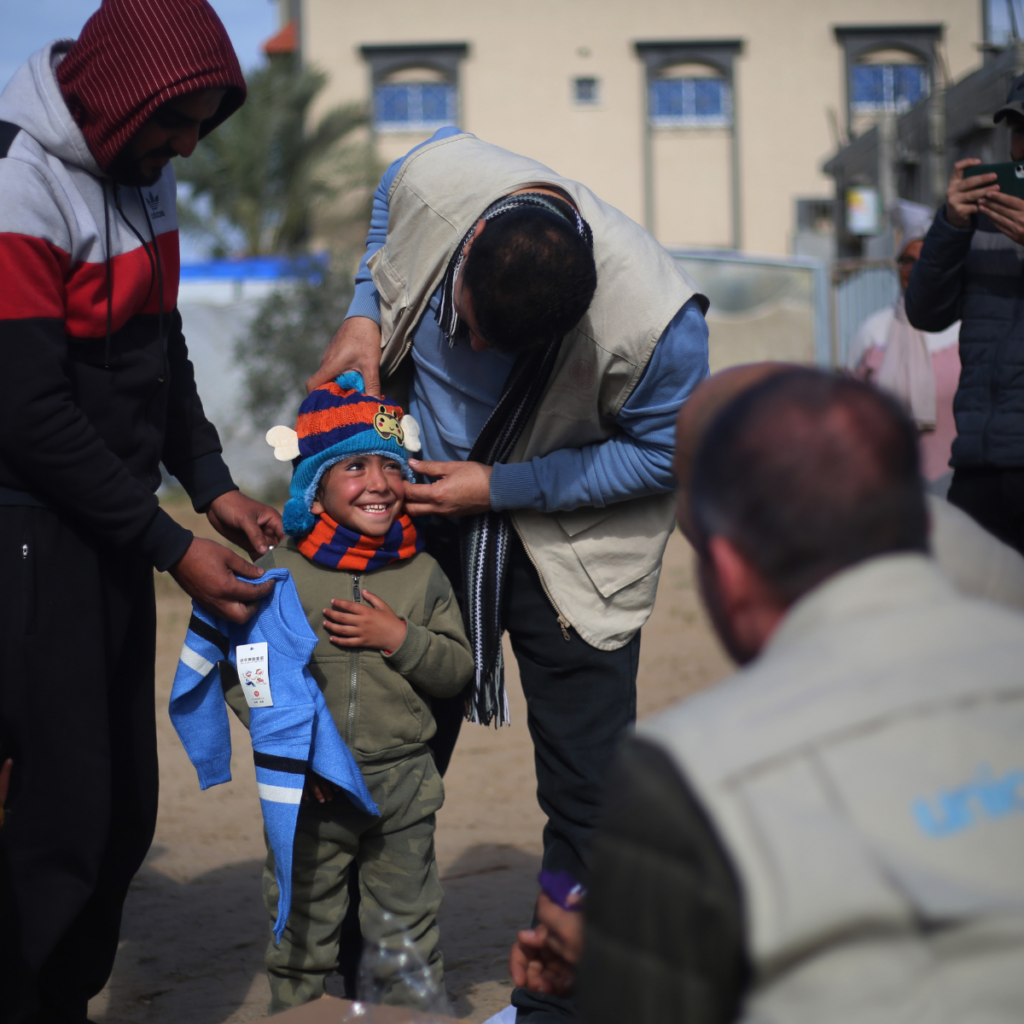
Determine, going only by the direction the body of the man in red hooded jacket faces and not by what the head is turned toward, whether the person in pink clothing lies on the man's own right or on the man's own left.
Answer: on the man's own left

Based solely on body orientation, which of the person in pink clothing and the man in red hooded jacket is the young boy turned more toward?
the man in red hooded jacket

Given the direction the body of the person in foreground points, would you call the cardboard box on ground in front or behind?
in front

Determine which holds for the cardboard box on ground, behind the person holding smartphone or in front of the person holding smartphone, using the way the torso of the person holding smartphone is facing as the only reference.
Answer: in front

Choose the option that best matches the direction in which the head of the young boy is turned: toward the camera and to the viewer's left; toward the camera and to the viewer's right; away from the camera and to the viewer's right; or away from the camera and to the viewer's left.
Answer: toward the camera and to the viewer's right

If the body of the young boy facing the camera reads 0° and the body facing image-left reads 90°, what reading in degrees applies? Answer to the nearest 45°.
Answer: approximately 0°

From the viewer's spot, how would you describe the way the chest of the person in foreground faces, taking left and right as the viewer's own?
facing away from the viewer and to the left of the viewer

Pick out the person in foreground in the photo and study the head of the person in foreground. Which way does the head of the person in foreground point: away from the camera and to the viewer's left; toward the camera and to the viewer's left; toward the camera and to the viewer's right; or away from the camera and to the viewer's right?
away from the camera and to the viewer's left
